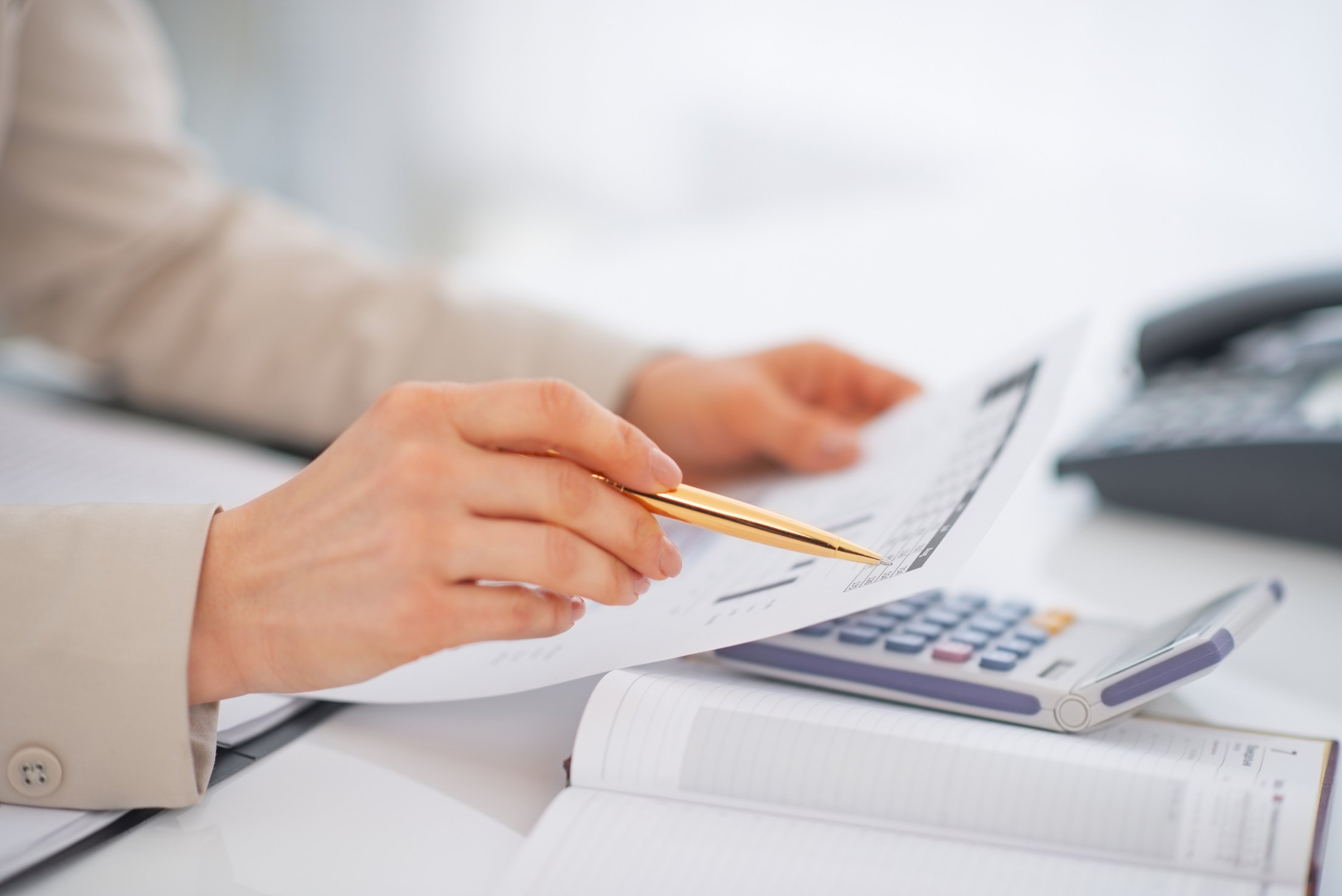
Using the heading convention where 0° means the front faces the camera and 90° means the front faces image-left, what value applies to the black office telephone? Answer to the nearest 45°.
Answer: approximately 90°
